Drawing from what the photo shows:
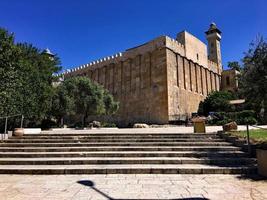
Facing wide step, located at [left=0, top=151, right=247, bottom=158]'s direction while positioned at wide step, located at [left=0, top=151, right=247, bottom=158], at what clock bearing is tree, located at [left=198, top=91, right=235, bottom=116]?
The tree is roughly at 7 o'clock from the wide step.

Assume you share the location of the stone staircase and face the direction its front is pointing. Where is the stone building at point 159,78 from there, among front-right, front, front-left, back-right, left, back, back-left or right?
back

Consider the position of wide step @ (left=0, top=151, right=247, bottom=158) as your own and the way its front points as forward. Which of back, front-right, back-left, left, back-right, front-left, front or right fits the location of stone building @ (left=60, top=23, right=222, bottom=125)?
back

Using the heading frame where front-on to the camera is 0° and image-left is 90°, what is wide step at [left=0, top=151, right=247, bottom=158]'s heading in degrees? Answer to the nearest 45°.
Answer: approximately 0°

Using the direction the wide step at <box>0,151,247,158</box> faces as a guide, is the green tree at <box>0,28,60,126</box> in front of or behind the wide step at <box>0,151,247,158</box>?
behind

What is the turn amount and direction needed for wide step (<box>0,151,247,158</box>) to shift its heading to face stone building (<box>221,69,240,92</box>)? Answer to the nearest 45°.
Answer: approximately 135° to its left

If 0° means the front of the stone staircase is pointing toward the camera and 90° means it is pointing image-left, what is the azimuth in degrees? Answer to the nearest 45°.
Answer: approximately 0°
